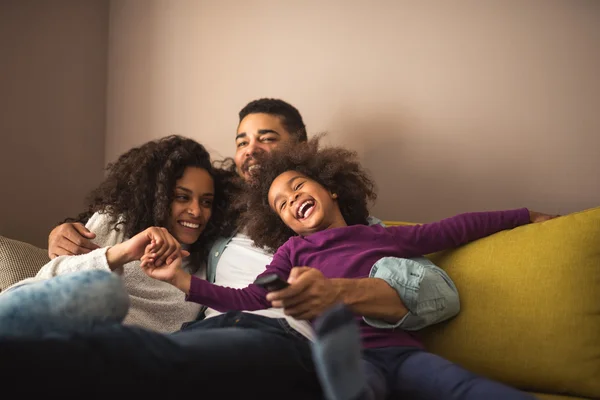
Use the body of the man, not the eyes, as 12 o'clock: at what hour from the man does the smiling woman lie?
The smiling woman is roughly at 4 o'clock from the man.

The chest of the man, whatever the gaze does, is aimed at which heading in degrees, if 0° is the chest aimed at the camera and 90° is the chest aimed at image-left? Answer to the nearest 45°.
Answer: approximately 45°

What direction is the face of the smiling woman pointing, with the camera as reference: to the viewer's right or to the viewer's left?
to the viewer's right

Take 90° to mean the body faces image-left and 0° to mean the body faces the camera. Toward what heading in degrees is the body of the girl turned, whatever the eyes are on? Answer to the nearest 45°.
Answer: approximately 0°

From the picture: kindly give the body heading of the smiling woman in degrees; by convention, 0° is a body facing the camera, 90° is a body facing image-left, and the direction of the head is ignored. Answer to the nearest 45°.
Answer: approximately 315°

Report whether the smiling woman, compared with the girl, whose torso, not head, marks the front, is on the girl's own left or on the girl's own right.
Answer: on the girl's own right
